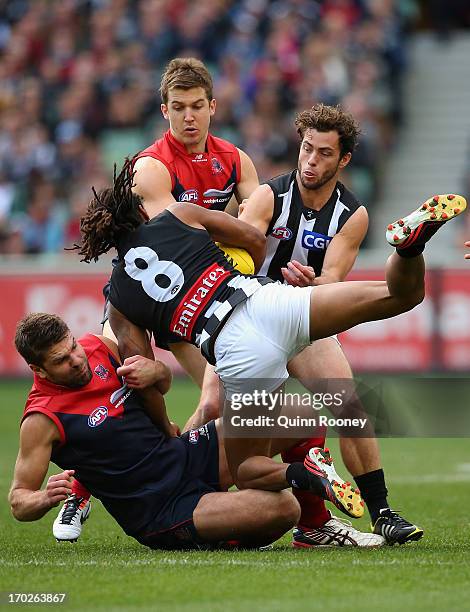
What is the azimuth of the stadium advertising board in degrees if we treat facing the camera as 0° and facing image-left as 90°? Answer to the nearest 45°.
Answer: approximately 0°
